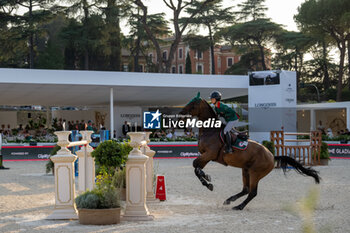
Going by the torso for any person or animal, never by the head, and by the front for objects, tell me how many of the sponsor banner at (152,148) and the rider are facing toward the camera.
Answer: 1

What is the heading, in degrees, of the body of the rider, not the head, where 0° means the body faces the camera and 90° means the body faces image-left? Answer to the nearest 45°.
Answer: approximately 90°

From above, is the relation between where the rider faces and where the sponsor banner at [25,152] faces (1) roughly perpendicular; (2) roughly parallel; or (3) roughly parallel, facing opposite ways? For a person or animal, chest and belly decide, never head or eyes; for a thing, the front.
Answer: roughly perpendicular

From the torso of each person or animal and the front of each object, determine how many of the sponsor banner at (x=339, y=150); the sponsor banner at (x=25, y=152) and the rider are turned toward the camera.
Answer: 2

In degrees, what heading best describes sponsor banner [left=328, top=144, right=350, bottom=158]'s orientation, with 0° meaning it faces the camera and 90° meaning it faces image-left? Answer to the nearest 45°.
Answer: approximately 0°

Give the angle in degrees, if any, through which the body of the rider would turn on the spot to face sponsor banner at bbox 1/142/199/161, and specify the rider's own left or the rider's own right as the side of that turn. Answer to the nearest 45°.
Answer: approximately 90° to the rider's own right

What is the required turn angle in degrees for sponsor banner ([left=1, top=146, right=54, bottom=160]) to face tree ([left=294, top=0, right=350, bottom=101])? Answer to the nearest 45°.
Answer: approximately 135° to its left

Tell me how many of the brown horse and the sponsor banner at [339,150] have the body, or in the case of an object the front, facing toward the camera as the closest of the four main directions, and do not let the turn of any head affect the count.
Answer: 1

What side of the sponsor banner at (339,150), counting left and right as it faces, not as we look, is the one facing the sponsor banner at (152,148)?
right

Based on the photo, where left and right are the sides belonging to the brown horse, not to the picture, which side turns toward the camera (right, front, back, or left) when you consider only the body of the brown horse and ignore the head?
left

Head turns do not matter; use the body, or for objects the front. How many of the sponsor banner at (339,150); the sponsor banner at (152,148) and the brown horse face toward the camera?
2
